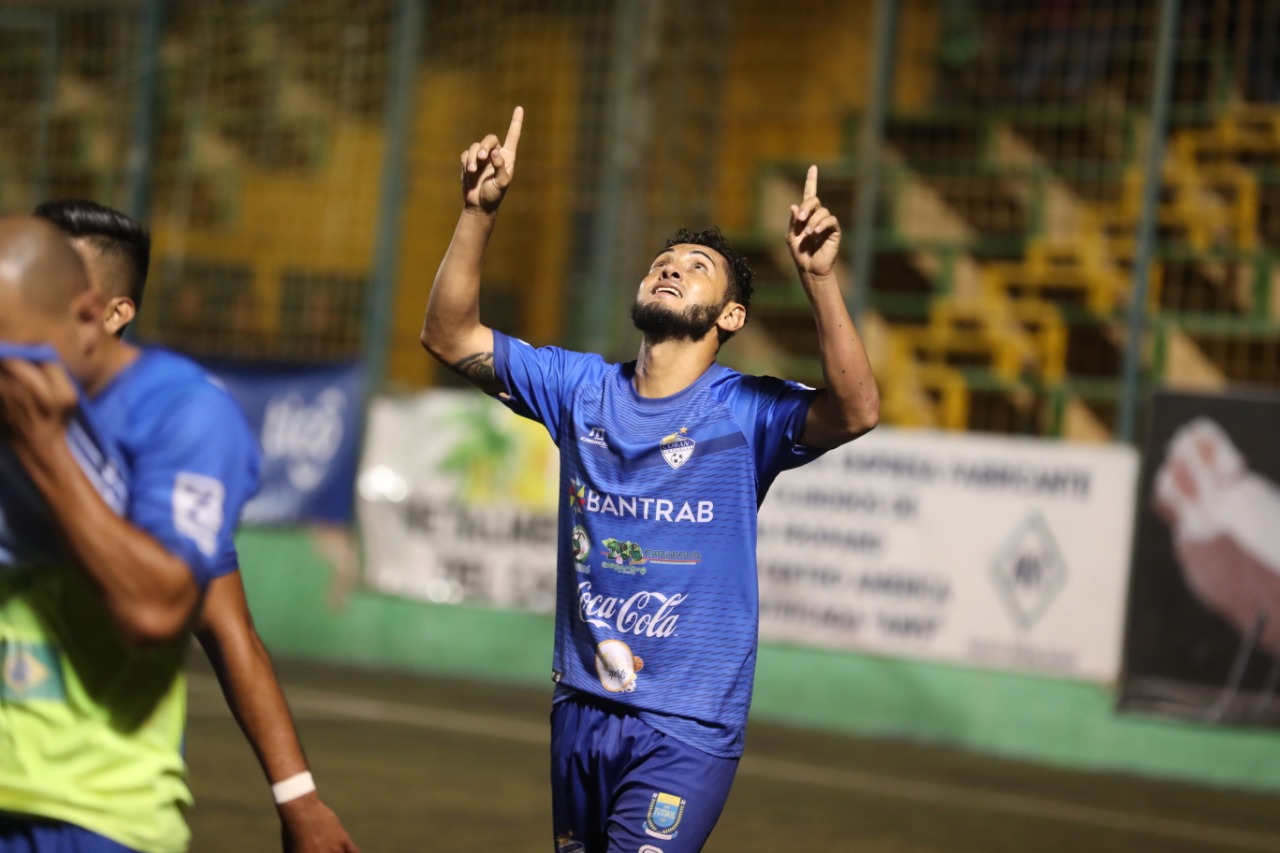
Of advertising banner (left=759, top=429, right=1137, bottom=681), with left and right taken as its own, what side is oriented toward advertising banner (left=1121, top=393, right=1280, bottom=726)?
left

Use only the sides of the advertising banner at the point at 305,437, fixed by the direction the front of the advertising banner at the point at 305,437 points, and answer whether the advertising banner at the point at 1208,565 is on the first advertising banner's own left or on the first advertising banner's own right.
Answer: on the first advertising banner's own left

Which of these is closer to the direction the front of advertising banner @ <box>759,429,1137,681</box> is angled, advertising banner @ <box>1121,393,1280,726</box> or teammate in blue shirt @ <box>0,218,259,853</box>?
the teammate in blue shirt

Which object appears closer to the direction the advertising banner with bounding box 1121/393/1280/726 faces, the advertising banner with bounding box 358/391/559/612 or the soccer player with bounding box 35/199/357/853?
the soccer player

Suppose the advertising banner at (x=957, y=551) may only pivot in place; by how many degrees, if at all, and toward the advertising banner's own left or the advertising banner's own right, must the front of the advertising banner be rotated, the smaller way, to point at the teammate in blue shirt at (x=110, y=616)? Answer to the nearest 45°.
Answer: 0° — it already faces them

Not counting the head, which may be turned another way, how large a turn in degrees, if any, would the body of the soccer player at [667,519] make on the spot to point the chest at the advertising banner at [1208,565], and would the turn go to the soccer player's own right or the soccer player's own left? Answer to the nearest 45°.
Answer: approximately 180°

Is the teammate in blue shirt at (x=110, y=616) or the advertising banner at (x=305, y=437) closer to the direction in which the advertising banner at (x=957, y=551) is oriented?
the teammate in blue shirt

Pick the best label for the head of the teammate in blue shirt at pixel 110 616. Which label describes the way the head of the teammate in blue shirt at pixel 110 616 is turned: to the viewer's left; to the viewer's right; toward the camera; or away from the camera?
to the viewer's left

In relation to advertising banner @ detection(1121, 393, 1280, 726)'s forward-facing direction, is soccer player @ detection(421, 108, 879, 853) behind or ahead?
ahead

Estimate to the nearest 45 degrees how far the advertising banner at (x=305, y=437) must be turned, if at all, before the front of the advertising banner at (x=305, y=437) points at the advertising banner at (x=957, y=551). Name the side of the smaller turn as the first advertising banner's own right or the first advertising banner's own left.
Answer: approximately 45° to the first advertising banner's own left
